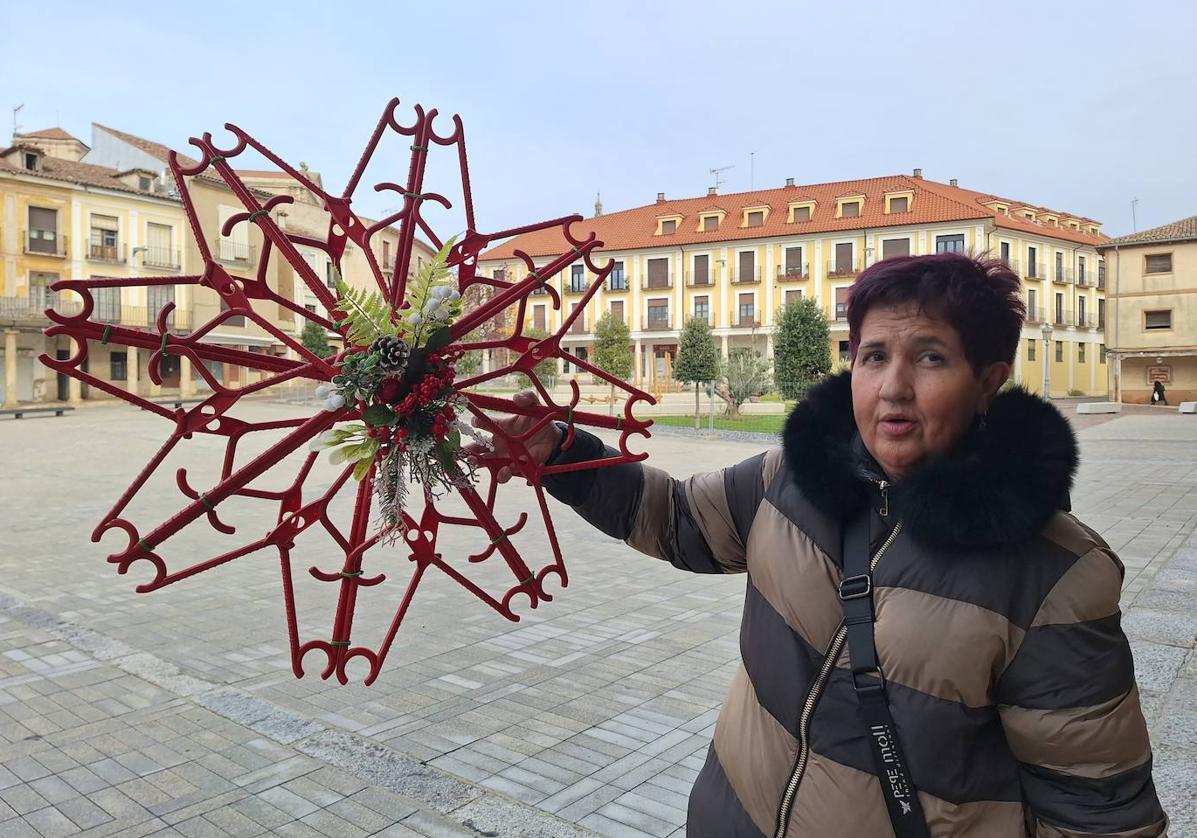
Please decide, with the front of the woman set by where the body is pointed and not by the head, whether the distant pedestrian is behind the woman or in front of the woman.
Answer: behind

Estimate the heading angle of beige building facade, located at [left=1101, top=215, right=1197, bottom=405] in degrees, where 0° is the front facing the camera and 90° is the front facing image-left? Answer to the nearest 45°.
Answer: approximately 45°

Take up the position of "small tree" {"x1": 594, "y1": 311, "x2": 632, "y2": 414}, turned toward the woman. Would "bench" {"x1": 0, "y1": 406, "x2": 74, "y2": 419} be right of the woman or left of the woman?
right

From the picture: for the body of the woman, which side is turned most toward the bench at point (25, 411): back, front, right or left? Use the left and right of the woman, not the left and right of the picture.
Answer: right

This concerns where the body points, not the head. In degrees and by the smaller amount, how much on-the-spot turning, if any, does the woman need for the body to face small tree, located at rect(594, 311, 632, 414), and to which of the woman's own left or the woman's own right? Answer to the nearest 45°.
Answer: approximately 135° to the woman's own right

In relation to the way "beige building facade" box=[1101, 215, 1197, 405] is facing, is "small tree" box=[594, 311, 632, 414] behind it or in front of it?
in front

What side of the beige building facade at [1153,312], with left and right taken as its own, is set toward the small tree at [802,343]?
front

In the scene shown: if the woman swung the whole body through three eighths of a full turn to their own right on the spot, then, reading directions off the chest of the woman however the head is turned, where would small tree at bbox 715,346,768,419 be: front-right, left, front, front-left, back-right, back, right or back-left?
front

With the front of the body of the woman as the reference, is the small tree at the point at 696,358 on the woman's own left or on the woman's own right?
on the woman's own right

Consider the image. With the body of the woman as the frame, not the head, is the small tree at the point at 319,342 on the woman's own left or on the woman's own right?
on the woman's own right

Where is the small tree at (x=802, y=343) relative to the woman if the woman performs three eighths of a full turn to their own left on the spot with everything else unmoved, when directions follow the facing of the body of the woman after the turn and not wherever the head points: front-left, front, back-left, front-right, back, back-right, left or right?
left

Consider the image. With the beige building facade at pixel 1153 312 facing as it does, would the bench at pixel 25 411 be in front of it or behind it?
in front

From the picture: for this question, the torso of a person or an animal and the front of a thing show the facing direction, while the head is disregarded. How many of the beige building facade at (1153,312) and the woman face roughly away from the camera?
0

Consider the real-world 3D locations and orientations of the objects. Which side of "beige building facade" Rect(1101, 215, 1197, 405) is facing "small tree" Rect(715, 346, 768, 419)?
front
